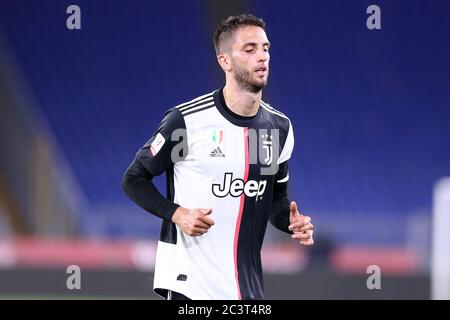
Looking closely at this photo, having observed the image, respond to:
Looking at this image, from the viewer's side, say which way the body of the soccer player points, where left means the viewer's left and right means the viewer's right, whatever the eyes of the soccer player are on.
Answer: facing the viewer and to the right of the viewer
